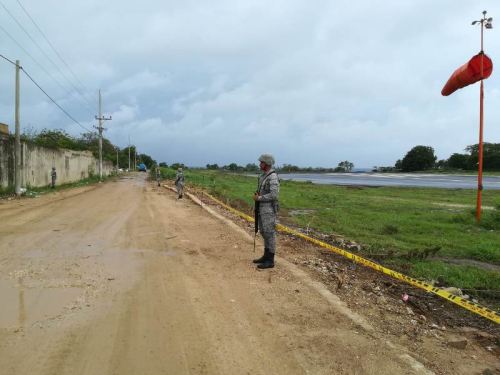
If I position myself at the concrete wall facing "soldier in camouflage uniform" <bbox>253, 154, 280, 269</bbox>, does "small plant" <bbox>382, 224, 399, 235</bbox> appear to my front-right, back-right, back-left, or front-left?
front-left

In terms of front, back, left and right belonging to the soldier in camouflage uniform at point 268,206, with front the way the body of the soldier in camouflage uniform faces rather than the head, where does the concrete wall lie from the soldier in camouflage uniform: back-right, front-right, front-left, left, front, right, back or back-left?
front-right

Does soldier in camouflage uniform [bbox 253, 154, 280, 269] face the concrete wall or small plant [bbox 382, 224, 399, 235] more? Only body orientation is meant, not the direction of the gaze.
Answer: the concrete wall

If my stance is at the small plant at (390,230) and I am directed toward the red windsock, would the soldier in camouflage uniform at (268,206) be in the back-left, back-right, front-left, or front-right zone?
back-right
